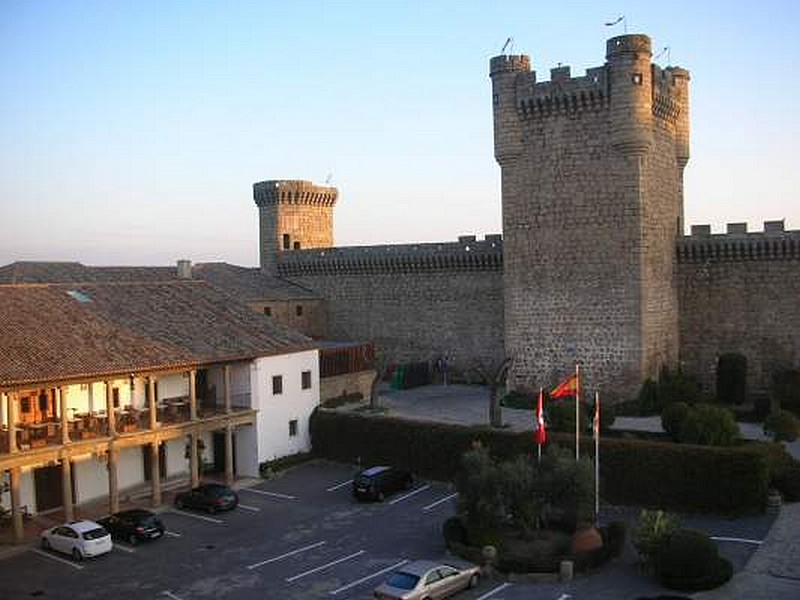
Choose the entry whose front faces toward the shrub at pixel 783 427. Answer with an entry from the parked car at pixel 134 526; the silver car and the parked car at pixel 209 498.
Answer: the silver car

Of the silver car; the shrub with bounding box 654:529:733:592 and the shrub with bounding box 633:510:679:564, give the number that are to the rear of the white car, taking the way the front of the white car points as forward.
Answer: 3

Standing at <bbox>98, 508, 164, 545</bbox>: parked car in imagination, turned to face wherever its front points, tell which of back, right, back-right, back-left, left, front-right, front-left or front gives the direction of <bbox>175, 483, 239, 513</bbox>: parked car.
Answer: right

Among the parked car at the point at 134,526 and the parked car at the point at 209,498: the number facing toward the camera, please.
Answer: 0

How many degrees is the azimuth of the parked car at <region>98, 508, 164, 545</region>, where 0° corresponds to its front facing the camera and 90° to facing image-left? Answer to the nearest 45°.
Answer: approximately 135°

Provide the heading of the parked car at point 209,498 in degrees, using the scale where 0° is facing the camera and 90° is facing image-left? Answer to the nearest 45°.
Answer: approximately 135°

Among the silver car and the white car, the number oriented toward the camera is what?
0

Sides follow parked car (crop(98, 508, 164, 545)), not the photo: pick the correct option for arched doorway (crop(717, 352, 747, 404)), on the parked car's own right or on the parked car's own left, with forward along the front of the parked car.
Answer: on the parked car's own right

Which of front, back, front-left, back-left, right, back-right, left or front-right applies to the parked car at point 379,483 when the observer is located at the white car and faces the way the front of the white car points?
back-right

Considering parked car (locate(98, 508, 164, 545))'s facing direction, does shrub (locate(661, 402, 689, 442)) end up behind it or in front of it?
behind

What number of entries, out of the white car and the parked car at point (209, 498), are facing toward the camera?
0
